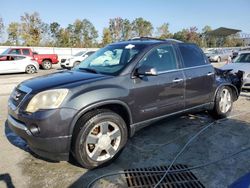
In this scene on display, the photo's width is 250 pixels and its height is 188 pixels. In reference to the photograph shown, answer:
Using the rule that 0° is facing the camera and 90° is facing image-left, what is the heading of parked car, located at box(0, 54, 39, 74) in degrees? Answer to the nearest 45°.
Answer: approximately 90°

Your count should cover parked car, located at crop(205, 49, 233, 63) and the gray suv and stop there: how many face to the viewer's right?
0

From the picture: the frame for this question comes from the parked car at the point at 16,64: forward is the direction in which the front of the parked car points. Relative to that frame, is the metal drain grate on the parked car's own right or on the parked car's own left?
on the parked car's own left

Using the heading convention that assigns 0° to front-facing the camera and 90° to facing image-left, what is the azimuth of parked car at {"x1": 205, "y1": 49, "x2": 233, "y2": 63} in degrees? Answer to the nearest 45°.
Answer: approximately 45°

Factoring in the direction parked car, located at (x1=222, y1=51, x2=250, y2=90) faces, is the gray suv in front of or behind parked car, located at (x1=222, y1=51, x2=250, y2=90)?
in front

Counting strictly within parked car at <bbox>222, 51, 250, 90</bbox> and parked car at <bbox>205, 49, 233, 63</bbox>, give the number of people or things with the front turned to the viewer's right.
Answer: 0

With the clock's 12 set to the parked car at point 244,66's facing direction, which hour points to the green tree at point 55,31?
The green tree is roughly at 3 o'clock from the parked car.

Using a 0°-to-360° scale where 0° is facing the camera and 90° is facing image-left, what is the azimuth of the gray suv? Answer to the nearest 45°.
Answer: approximately 45°

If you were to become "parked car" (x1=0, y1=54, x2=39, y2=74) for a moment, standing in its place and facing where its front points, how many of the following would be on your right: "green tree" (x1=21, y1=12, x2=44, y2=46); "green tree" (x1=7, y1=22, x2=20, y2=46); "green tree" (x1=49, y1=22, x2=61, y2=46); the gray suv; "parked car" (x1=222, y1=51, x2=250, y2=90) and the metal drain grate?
3

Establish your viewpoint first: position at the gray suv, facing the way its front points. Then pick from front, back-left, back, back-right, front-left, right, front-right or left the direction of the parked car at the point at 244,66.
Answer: back

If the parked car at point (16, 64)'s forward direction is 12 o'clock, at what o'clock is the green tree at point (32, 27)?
The green tree is roughly at 3 o'clock from the parked car.

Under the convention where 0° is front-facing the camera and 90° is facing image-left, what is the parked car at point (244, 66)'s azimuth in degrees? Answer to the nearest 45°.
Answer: approximately 45°

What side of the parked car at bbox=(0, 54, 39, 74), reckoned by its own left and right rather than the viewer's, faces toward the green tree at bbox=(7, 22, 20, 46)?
right

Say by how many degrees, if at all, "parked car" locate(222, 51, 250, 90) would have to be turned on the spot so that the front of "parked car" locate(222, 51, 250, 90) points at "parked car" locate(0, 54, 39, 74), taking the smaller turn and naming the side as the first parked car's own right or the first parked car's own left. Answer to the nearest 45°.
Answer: approximately 45° to the first parked car's own right

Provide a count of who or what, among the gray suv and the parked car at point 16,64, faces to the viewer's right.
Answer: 0
